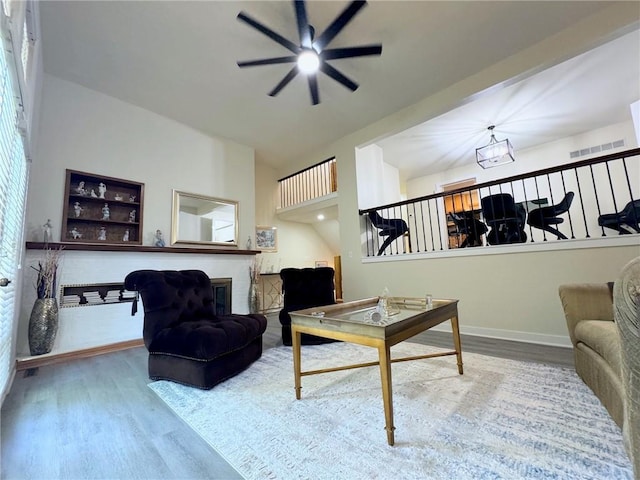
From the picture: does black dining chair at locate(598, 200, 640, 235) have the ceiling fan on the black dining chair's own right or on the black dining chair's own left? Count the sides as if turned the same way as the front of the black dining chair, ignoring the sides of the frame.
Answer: on the black dining chair's own left

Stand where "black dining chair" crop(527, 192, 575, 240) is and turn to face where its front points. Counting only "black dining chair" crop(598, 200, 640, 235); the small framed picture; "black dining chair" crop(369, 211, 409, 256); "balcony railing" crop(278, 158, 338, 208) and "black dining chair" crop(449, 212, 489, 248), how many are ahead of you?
4

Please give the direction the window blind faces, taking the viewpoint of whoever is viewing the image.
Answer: facing to the right of the viewer

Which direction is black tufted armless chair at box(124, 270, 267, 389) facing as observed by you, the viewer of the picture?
facing the viewer and to the right of the viewer

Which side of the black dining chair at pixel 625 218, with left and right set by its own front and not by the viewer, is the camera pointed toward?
left

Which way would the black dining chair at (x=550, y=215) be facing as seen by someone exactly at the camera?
facing to the left of the viewer

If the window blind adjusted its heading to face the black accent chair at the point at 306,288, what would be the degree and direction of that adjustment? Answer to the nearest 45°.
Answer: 0° — it already faces it

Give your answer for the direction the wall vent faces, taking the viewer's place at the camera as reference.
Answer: facing the viewer and to the left of the viewer

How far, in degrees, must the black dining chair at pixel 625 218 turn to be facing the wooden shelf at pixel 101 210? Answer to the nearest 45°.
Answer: approximately 45° to its left

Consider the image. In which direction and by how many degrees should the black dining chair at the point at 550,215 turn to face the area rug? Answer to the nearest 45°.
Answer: approximately 90° to its left
